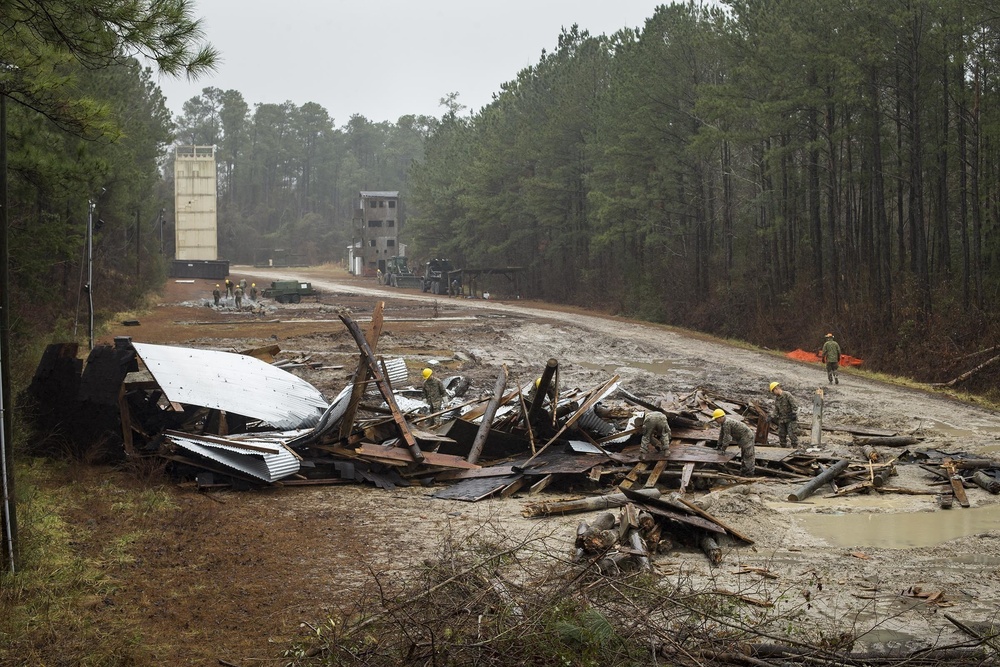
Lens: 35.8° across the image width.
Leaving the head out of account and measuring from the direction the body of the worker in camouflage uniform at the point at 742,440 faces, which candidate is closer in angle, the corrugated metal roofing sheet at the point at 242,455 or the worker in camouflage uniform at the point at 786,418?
the corrugated metal roofing sheet

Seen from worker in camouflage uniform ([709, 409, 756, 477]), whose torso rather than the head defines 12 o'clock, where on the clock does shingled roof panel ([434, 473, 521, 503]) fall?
The shingled roof panel is roughly at 11 o'clock from the worker in camouflage uniform.

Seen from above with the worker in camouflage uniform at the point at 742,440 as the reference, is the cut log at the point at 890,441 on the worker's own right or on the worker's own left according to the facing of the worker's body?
on the worker's own right

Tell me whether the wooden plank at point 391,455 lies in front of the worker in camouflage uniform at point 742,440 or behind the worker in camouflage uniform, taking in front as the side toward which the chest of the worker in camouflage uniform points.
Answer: in front

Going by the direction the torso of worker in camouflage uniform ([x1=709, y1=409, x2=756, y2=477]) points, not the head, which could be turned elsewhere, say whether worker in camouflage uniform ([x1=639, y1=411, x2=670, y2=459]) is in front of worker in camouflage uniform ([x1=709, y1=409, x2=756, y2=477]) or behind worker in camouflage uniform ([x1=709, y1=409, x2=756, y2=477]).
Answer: in front

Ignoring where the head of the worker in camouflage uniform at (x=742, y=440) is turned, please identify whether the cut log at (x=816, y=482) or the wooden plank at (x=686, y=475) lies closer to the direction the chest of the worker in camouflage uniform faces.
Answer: the wooden plank

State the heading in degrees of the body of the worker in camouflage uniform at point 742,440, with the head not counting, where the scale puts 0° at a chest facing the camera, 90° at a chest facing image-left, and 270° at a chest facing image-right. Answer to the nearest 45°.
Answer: approximately 90°

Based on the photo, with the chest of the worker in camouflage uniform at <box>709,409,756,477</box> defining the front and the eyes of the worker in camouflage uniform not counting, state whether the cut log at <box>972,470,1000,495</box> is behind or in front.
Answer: behind

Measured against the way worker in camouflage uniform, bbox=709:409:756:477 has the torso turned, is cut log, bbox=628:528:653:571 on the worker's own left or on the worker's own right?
on the worker's own left

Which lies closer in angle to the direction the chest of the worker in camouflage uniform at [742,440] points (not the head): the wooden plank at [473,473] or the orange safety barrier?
the wooden plank

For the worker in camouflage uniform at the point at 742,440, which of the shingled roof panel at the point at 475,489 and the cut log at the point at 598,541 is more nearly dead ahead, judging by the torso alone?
the shingled roof panel

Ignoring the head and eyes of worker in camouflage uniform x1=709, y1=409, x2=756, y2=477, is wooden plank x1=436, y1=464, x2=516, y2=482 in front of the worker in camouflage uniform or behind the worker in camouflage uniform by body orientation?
in front

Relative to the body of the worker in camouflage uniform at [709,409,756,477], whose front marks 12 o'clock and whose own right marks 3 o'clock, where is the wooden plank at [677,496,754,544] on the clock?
The wooden plank is roughly at 9 o'clock from the worker in camouflage uniform.
